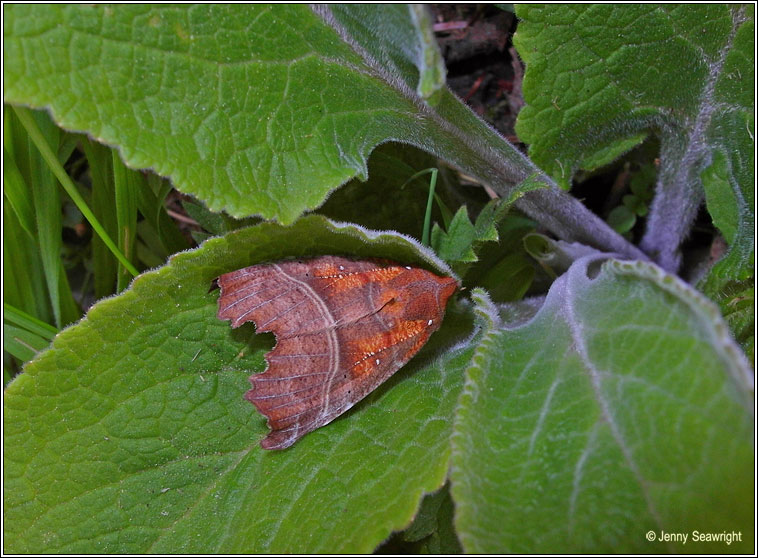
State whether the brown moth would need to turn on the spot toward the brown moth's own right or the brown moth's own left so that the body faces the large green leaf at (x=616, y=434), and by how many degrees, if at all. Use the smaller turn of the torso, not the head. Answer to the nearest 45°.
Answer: approximately 45° to the brown moth's own right

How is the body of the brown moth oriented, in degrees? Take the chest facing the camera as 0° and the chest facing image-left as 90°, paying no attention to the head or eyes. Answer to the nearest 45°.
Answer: approximately 270°
